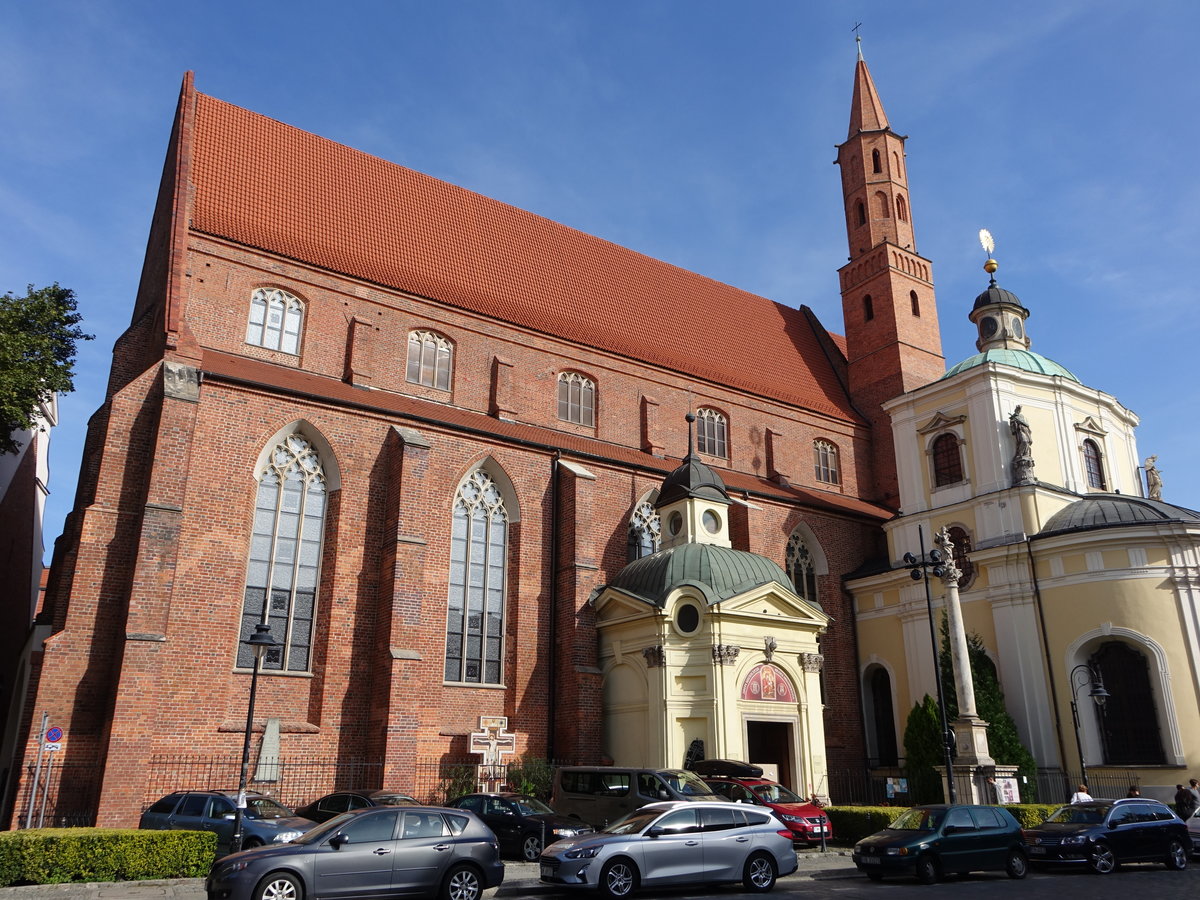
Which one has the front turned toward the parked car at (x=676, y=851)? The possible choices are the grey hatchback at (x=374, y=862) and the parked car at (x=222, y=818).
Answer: the parked car at (x=222, y=818)

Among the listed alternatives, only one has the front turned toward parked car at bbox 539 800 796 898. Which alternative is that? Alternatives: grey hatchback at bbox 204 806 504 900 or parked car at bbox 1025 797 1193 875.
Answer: parked car at bbox 1025 797 1193 875

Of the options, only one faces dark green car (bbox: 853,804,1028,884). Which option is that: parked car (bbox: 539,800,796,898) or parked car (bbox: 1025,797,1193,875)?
parked car (bbox: 1025,797,1193,875)

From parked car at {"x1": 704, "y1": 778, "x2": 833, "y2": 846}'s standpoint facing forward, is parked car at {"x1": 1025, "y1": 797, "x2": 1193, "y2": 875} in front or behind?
in front

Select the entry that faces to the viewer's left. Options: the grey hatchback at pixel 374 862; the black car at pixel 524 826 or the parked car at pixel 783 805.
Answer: the grey hatchback

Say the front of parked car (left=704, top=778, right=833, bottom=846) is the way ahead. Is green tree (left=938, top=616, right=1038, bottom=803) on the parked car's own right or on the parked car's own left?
on the parked car's own left

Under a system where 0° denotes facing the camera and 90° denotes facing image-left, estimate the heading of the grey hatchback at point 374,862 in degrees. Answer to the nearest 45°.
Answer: approximately 90°

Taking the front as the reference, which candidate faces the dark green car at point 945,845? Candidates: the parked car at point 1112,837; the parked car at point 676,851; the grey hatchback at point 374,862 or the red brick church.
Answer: the parked car at point 1112,837

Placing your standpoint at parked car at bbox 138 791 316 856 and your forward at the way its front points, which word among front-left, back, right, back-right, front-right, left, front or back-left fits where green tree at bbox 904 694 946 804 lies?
front-left

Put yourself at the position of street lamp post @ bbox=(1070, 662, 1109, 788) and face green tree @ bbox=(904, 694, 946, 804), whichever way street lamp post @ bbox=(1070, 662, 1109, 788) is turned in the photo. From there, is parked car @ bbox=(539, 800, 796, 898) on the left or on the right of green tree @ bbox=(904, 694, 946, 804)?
left

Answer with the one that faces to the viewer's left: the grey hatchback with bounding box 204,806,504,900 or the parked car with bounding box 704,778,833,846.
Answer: the grey hatchback

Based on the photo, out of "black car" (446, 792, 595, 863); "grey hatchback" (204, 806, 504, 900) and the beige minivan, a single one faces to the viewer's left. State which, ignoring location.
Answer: the grey hatchback

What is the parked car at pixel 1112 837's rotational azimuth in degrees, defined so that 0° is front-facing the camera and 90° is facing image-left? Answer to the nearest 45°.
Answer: approximately 45°
